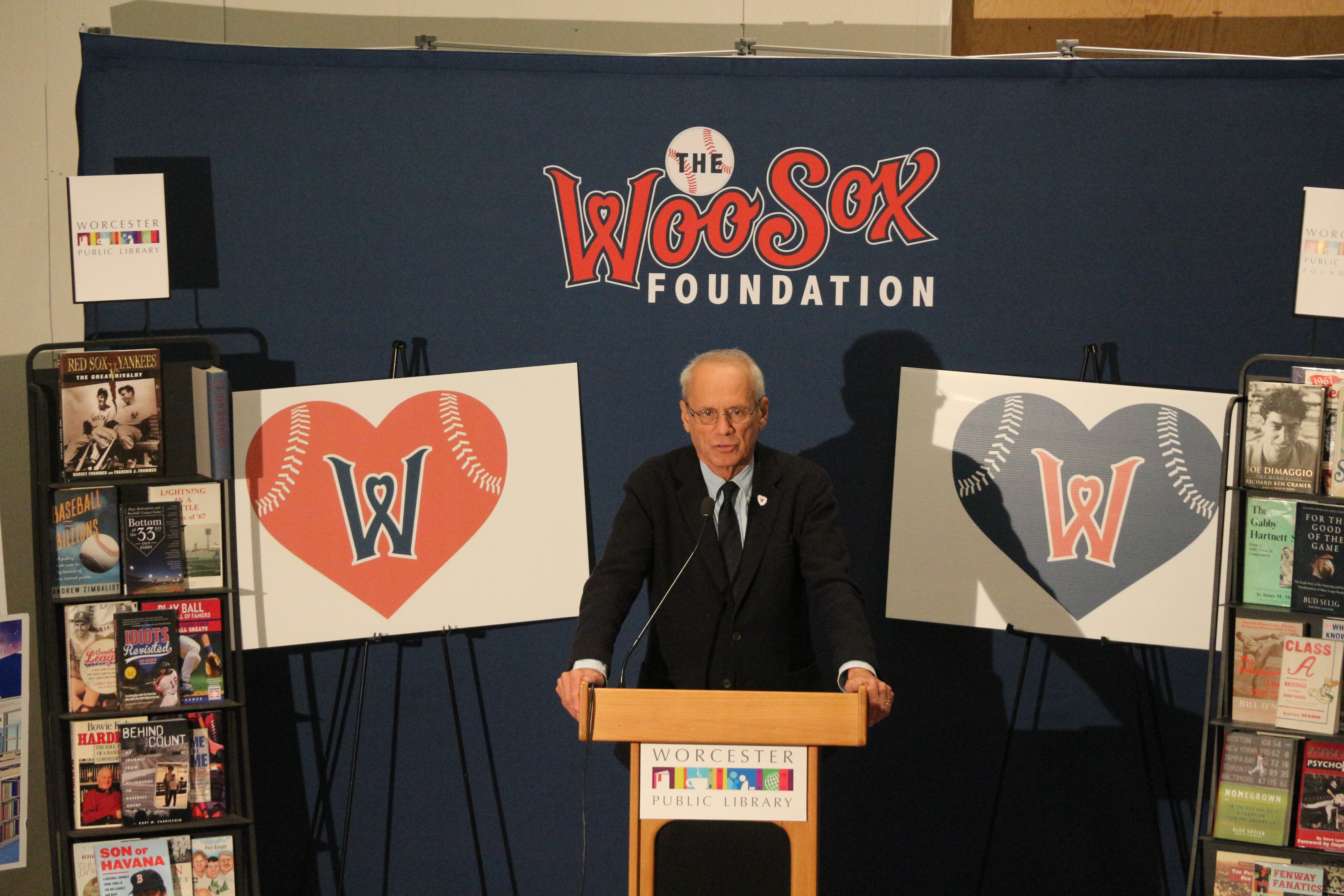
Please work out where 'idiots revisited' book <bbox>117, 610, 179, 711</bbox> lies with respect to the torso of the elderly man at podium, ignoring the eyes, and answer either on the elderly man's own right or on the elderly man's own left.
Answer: on the elderly man's own right

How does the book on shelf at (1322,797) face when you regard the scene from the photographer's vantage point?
facing the viewer

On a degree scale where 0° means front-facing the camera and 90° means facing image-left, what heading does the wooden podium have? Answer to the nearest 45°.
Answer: approximately 0°

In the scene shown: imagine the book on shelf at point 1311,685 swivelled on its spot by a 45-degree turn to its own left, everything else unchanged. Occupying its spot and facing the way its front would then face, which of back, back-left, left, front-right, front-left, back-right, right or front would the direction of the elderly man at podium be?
right

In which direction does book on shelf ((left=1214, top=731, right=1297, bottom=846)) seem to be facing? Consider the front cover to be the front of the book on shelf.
toward the camera

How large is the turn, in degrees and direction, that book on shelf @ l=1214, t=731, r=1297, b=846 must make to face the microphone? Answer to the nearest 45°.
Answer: approximately 45° to its right

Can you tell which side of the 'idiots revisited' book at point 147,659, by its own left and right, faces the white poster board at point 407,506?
left

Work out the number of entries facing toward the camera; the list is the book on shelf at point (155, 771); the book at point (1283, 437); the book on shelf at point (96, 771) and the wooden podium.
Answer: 4

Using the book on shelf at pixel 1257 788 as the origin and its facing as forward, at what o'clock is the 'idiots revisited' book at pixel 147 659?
The 'idiots revisited' book is roughly at 2 o'clock from the book on shelf.
